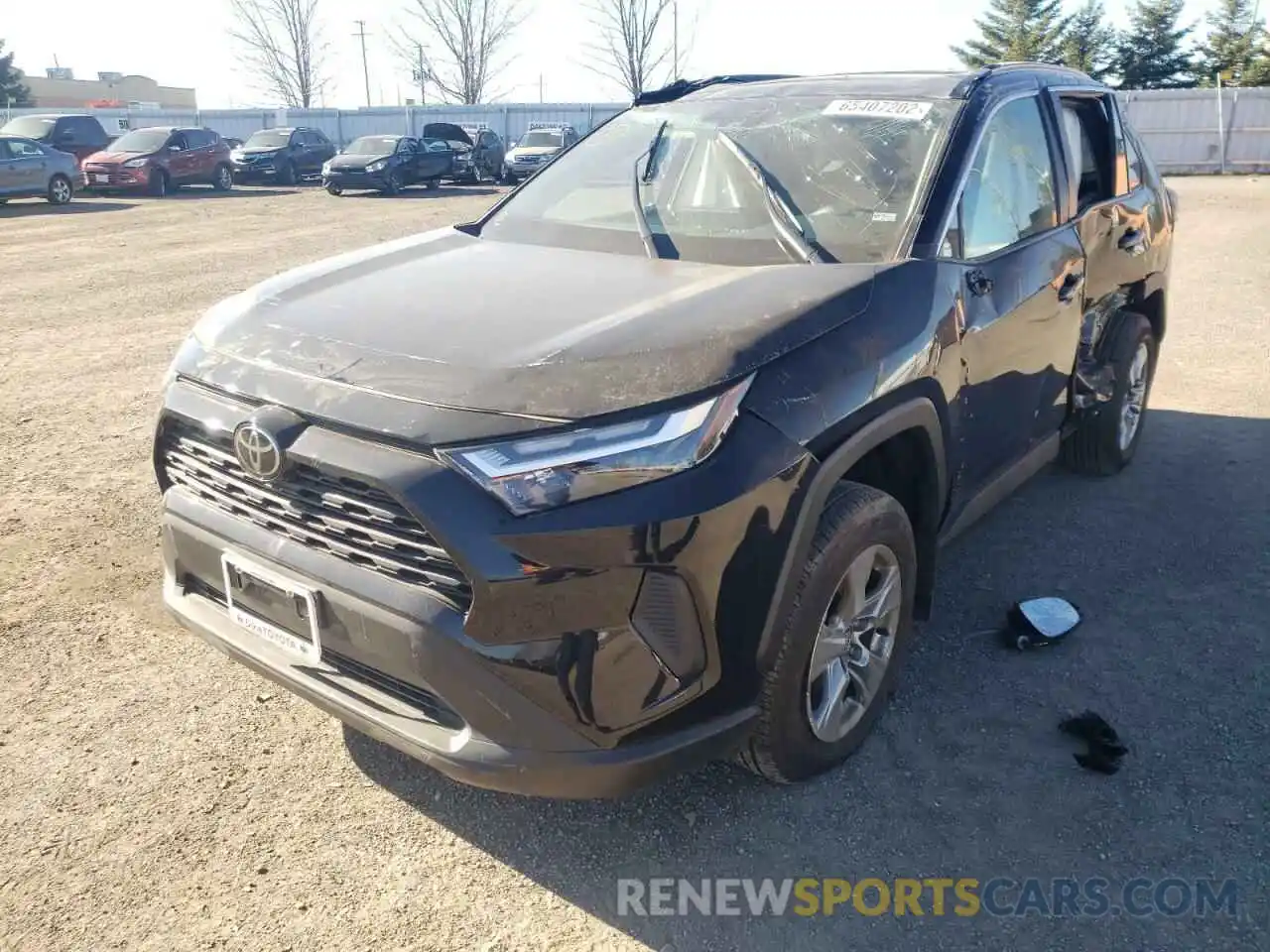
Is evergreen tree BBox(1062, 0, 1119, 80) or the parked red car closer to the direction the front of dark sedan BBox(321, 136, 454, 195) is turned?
the parked red car

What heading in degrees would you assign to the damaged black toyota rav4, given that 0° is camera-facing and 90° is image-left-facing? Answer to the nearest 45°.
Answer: approximately 45°

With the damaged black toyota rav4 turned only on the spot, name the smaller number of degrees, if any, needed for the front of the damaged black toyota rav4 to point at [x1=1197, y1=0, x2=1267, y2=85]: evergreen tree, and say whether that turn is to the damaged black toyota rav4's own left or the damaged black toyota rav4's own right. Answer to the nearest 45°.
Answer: approximately 180°

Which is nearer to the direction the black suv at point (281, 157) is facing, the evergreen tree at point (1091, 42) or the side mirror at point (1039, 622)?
the side mirror

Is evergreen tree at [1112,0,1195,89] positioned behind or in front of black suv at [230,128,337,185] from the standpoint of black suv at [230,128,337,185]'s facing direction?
behind

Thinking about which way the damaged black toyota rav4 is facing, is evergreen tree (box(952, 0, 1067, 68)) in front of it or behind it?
behind

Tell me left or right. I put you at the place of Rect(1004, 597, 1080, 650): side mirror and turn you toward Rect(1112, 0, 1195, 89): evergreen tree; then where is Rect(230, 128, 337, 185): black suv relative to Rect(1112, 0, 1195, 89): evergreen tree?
left

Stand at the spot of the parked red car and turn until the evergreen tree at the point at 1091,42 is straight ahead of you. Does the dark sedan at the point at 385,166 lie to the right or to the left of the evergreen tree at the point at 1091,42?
right

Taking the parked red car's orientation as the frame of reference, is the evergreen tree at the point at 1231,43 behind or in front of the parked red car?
behind
